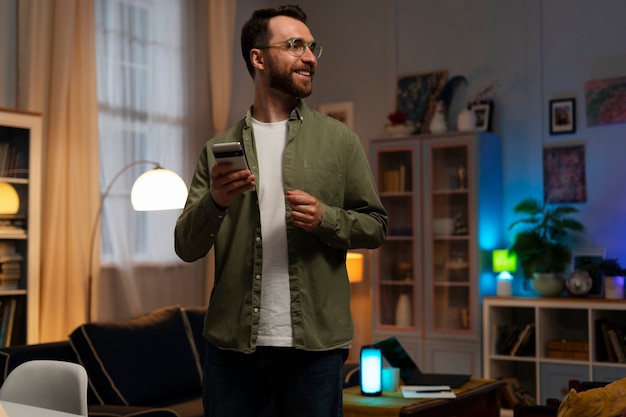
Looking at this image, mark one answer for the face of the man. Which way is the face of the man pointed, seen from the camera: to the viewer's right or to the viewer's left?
to the viewer's right

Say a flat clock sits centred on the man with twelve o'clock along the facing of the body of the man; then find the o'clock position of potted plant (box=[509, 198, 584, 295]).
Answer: The potted plant is roughly at 7 o'clock from the man.

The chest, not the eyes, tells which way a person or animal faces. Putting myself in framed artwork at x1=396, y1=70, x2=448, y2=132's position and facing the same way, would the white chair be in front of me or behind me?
in front

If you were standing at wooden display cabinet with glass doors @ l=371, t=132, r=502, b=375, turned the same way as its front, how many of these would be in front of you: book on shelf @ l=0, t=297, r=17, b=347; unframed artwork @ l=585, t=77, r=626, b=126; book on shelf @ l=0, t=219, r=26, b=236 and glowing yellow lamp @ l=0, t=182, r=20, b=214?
3

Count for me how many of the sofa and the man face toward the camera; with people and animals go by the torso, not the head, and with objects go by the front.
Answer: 2

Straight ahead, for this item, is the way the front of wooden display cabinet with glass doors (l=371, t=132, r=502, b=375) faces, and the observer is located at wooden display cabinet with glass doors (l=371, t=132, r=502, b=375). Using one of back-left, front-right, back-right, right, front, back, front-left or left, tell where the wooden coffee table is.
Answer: front-left

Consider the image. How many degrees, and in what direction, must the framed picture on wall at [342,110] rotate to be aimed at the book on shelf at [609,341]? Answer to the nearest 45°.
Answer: approximately 90° to its left
